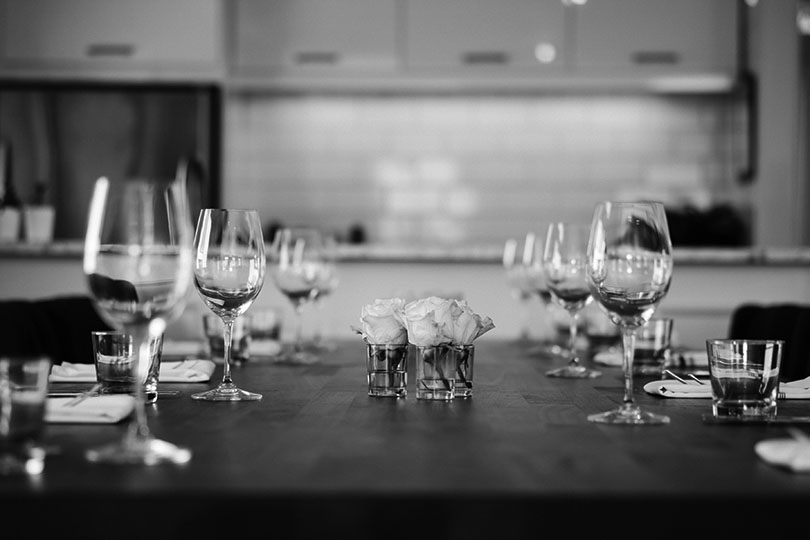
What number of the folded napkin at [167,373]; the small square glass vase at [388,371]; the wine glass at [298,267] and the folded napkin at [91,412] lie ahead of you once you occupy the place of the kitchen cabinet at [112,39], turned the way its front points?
4

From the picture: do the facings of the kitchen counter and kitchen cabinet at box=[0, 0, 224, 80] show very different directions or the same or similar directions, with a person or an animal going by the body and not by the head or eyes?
same or similar directions

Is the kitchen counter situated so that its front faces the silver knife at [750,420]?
yes

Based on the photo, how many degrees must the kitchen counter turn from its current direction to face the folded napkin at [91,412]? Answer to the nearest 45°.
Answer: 0° — it already faces it

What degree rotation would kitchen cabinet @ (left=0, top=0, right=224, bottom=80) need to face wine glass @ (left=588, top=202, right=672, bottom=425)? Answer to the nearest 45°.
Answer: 0° — it already faces it

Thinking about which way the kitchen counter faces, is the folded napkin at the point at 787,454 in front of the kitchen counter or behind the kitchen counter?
in front

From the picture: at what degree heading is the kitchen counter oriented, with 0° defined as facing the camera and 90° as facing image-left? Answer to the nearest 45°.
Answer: approximately 0°

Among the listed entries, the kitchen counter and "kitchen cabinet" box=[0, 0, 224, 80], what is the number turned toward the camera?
2

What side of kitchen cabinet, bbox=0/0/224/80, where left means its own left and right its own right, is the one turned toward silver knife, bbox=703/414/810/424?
front

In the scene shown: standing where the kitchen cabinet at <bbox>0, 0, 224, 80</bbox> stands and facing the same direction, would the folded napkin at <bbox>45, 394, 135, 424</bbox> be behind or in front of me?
in front

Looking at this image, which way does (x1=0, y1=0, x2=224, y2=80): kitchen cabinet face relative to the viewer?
toward the camera

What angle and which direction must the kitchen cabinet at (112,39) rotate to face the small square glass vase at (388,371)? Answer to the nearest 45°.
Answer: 0° — it already faces it

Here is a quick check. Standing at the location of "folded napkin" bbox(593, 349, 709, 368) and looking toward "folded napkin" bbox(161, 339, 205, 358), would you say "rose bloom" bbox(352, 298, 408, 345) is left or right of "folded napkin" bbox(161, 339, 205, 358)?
left

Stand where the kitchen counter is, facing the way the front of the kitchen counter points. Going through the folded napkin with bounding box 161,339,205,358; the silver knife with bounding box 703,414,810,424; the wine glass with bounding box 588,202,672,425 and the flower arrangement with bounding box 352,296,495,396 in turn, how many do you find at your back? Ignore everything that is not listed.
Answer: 0

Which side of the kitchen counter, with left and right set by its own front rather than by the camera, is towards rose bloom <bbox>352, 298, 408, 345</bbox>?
front

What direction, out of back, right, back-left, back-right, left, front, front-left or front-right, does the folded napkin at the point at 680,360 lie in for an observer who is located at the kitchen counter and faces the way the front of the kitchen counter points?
front
